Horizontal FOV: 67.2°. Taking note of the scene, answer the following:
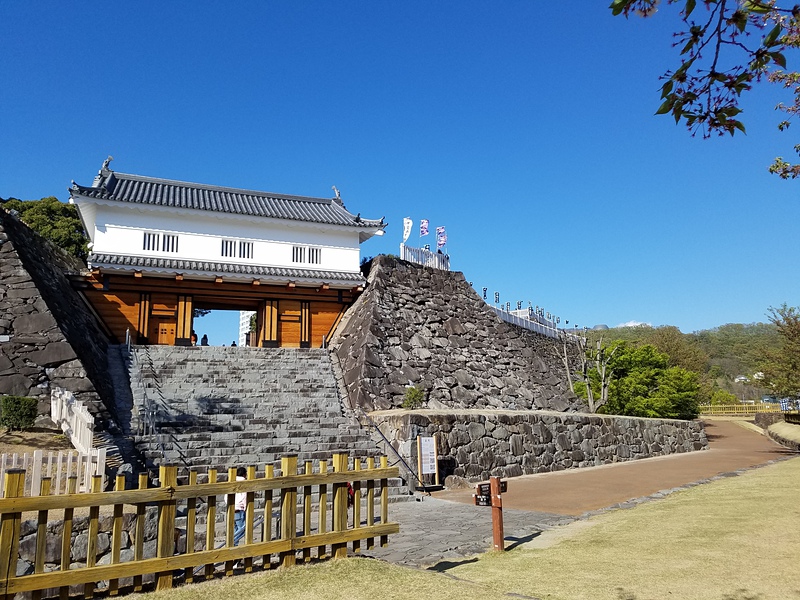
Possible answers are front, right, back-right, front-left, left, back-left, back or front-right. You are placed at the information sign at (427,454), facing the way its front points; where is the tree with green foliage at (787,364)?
back-left

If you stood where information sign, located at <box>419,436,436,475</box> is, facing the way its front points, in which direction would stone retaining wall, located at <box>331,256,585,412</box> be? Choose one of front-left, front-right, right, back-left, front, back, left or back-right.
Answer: back

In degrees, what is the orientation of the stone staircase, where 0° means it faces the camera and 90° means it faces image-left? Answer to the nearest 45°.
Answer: approximately 0°

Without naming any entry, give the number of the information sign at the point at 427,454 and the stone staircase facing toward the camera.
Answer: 2

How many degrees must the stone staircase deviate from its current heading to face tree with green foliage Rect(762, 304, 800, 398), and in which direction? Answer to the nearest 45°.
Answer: approximately 90° to its left

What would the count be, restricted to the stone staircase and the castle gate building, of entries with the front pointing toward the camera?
2

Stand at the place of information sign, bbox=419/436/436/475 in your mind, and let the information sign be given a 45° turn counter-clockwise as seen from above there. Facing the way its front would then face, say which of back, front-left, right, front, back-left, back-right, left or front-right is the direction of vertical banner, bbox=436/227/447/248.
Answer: back-left

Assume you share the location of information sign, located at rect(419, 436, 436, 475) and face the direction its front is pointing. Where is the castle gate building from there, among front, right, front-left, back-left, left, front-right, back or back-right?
back-right

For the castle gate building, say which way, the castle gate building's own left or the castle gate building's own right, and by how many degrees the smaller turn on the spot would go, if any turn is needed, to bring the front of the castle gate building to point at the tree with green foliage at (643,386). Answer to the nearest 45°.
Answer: approximately 90° to the castle gate building's own left

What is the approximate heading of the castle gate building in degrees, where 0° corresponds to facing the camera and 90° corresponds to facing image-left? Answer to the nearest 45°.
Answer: approximately 0°

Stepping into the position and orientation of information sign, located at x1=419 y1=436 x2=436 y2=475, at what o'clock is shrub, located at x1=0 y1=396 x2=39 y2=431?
The shrub is roughly at 2 o'clock from the information sign.
